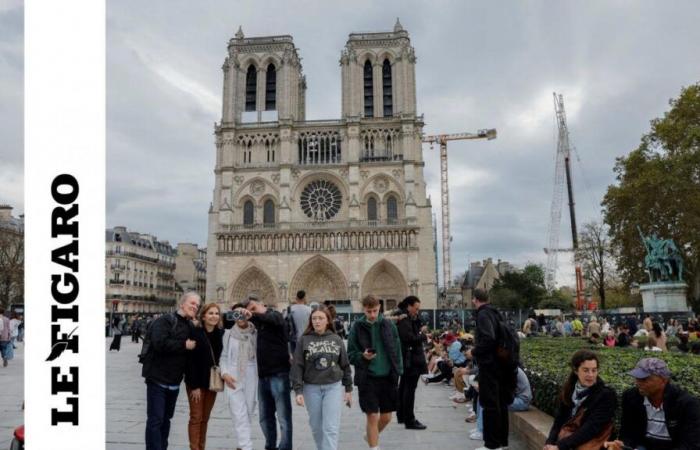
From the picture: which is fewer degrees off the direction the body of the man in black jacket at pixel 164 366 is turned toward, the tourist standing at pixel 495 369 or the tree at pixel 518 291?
the tourist standing

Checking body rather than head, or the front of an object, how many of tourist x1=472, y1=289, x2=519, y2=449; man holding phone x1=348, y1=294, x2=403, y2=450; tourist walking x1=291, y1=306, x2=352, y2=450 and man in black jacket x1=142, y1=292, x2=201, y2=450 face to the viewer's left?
1

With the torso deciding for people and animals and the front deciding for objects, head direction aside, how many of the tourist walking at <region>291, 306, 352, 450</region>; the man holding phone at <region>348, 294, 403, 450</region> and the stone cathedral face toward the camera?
3

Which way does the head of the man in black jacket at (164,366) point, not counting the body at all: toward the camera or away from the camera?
toward the camera

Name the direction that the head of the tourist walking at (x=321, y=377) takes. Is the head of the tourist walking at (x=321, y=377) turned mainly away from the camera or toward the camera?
toward the camera

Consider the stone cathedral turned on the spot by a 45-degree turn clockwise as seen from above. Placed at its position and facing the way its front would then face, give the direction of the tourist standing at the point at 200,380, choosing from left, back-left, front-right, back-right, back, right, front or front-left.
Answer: front-left

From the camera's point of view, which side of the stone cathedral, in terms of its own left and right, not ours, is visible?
front

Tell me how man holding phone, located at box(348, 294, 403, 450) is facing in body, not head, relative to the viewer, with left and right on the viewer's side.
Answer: facing the viewer

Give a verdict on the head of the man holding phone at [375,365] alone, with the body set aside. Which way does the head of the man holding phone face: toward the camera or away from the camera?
toward the camera

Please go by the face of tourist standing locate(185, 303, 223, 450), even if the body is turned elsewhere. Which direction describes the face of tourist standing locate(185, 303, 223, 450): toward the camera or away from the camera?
toward the camera

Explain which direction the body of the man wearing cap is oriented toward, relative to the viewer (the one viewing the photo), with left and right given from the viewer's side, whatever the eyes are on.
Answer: facing the viewer and to the left of the viewer

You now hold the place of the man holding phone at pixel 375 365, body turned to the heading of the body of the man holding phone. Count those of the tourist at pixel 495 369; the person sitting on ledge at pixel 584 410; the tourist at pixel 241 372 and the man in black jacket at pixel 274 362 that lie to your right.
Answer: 2

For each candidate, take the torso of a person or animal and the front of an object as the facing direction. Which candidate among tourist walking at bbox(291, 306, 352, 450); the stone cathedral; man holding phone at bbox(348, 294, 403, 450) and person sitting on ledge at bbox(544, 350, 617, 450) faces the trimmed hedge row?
the stone cathedral

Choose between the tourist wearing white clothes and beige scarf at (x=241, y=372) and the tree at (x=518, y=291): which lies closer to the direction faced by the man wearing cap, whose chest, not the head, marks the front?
the tourist wearing white clothes and beige scarf
